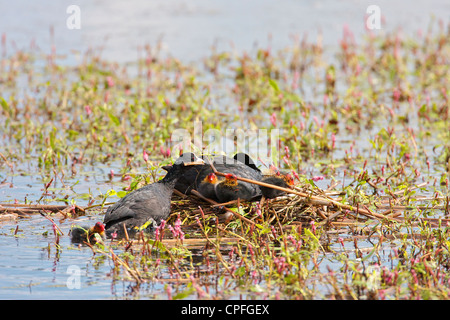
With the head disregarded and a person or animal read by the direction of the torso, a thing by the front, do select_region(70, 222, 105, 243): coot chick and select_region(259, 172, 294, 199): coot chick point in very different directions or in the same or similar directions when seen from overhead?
same or similar directions

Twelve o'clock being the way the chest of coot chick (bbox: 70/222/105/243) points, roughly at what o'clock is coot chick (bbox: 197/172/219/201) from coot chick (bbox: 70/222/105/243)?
coot chick (bbox: 197/172/219/201) is roughly at 11 o'clock from coot chick (bbox: 70/222/105/243).

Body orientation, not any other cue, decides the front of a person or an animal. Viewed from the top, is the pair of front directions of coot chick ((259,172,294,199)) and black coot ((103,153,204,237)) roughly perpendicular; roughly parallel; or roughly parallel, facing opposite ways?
roughly parallel

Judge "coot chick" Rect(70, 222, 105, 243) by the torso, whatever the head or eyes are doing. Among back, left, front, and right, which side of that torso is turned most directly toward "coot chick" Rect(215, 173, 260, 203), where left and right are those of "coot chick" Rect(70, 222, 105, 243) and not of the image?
front

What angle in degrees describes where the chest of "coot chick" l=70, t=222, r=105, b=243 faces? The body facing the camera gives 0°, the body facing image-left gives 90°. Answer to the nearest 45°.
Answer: approximately 270°

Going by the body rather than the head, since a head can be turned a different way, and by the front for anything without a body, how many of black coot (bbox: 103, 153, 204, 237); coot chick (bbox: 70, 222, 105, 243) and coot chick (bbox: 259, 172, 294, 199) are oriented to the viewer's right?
3

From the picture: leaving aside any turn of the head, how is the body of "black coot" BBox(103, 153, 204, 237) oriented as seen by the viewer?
to the viewer's right

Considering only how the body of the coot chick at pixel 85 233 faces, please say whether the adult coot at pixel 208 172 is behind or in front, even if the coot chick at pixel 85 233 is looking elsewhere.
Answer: in front

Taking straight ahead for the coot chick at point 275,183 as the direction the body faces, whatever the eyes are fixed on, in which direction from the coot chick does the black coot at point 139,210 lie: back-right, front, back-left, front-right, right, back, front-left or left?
back

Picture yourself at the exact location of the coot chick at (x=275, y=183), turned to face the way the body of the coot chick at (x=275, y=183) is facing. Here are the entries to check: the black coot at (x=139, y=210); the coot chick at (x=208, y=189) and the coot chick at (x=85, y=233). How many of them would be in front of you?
0

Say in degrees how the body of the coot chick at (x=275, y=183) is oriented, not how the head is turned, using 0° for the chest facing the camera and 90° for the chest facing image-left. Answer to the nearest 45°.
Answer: approximately 270°
